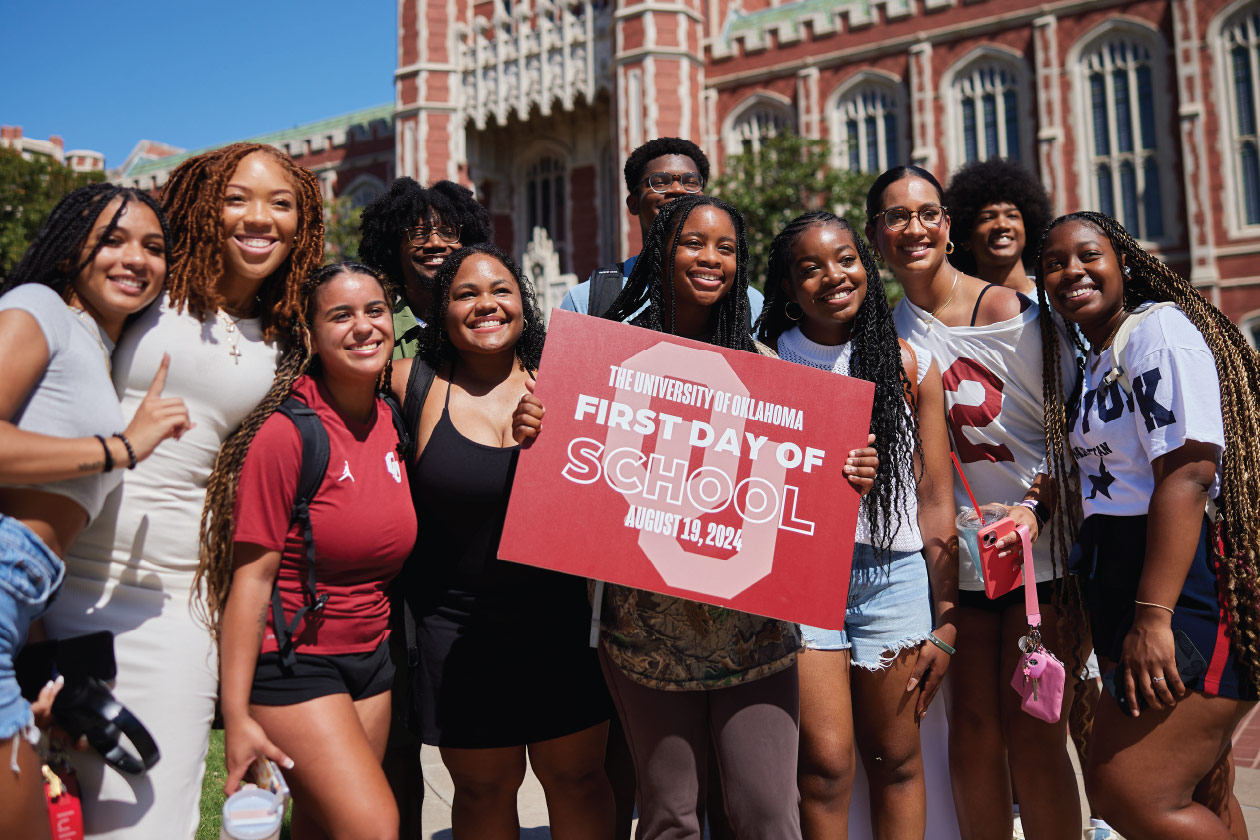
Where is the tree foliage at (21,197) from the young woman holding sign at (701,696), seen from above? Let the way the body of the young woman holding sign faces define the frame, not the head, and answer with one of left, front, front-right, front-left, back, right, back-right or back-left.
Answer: back-right

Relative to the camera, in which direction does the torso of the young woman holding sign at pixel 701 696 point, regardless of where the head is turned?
toward the camera

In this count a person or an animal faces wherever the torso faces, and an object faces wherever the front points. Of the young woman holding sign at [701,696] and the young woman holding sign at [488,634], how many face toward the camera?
2

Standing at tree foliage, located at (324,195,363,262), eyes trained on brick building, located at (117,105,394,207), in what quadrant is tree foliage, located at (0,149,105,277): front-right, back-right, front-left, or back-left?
front-left

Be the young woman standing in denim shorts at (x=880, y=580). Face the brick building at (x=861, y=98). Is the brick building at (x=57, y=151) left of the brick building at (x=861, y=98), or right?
left

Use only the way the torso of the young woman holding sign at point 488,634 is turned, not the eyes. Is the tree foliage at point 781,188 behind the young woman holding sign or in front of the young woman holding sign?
behind

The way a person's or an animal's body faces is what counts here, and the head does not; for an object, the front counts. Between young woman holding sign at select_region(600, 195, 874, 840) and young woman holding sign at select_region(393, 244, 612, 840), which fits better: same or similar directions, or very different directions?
same or similar directions

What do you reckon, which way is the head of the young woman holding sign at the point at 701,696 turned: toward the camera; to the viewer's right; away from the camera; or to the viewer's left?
toward the camera

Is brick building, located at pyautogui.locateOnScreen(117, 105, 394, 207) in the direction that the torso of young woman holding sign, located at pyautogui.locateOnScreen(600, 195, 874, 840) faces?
no

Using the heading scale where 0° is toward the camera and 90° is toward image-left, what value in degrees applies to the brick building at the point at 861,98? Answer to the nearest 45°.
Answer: approximately 45°

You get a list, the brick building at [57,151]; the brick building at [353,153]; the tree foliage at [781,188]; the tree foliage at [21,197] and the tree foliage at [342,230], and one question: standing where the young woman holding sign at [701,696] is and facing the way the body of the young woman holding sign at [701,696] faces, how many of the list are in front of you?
0

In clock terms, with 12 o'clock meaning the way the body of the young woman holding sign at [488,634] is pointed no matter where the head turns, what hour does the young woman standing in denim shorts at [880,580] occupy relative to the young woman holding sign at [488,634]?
the young woman standing in denim shorts at [880,580] is roughly at 9 o'clock from the young woman holding sign at [488,634].

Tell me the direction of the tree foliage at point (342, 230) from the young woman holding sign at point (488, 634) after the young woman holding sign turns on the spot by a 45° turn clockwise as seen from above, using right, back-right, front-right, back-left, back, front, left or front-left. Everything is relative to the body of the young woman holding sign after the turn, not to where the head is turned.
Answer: back-right

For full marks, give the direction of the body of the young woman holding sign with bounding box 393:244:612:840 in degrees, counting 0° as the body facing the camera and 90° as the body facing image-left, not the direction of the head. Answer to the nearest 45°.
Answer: approximately 0°

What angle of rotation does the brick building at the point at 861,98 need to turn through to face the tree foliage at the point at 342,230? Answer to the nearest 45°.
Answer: approximately 45° to its right

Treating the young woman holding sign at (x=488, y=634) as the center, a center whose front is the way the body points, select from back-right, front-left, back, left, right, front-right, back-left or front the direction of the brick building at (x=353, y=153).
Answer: back

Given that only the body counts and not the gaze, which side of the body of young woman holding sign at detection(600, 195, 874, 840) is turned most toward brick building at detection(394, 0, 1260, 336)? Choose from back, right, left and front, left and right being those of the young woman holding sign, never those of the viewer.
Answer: back
